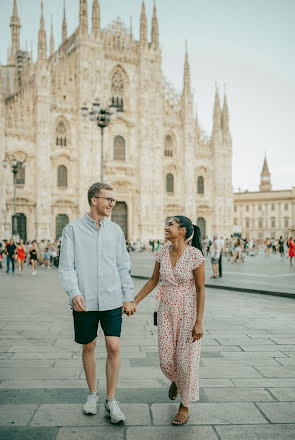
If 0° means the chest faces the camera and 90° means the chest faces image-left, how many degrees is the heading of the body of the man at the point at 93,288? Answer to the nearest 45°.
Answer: approximately 0°

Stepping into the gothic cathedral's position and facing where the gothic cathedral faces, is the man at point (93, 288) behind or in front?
in front

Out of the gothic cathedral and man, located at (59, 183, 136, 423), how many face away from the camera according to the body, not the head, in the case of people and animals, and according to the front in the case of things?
0

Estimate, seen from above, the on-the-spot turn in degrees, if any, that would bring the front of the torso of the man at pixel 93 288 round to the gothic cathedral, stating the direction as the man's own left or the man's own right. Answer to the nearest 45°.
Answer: approximately 180°

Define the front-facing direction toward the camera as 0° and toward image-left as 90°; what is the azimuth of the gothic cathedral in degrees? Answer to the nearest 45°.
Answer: approximately 315°
